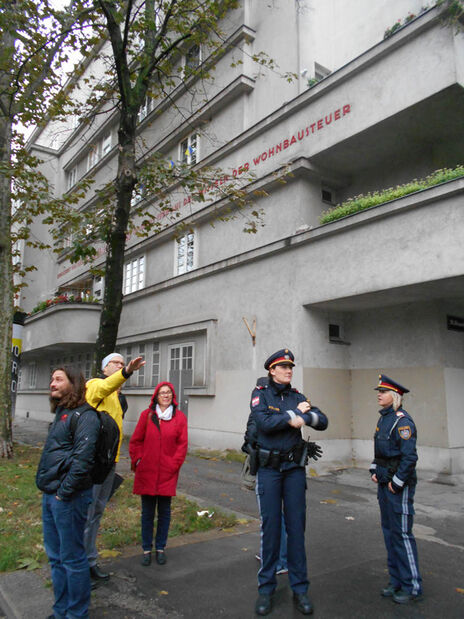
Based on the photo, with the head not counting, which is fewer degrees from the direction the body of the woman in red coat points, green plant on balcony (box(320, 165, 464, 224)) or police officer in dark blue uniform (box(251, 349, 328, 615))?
the police officer in dark blue uniform

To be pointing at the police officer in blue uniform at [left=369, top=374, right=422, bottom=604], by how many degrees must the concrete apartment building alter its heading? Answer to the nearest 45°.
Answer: approximately 45° to its left

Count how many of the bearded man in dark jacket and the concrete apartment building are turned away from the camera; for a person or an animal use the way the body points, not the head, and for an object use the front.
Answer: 0

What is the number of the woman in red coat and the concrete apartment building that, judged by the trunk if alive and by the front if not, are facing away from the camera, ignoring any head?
0

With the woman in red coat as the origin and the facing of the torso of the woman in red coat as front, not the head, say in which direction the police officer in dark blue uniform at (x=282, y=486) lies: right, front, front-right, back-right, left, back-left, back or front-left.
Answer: front-left

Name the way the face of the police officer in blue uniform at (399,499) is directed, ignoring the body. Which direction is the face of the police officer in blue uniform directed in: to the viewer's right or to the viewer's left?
to the viewer's left

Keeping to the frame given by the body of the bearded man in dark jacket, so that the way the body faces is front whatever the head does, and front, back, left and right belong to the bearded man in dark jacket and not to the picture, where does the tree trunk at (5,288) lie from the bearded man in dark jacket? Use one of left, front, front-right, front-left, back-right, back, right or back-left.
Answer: back-right

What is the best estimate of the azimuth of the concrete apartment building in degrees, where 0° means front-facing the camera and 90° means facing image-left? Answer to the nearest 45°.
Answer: approximately 45°

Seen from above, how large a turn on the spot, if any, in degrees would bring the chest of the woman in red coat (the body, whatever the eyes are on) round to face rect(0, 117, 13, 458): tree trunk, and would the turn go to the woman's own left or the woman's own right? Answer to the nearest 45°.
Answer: approximately 135° to the woman's own right
